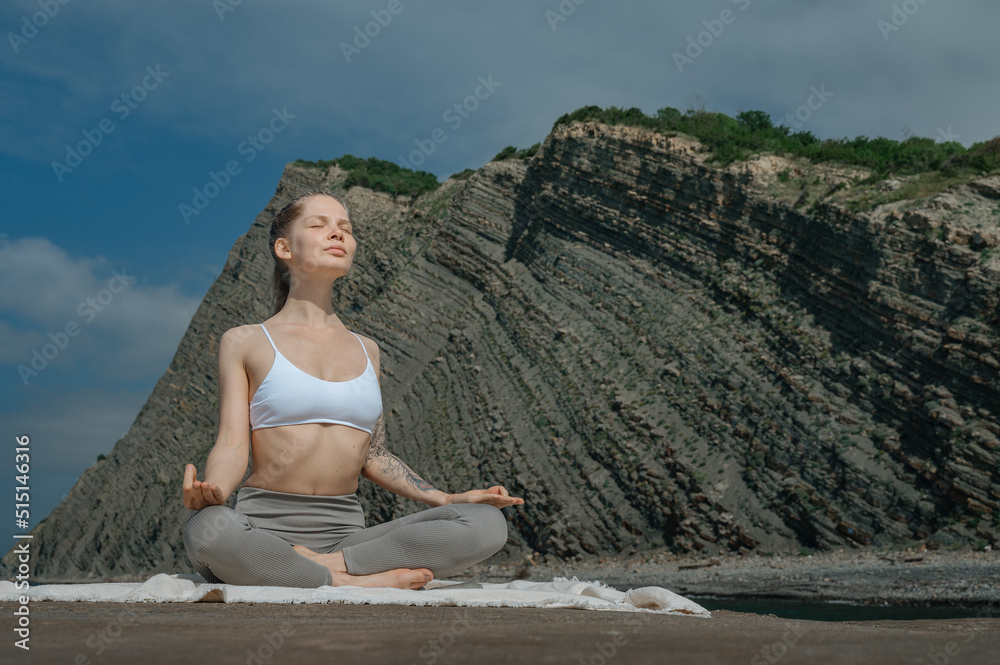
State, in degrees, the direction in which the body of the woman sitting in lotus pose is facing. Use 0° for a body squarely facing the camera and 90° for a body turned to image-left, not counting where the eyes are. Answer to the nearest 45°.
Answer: approximately 315°
